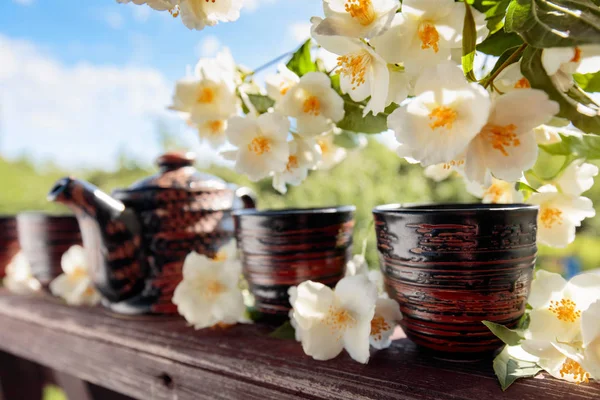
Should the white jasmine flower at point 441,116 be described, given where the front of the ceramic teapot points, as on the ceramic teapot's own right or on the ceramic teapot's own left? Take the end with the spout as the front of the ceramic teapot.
on the ceramic teapot's own left

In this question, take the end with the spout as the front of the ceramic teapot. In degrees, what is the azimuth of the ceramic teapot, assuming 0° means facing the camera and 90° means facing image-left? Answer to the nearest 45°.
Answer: approximately 45°
